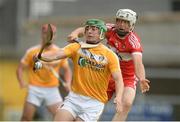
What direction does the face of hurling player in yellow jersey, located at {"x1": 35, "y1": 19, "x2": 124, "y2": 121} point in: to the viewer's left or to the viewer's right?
to the viewer's left

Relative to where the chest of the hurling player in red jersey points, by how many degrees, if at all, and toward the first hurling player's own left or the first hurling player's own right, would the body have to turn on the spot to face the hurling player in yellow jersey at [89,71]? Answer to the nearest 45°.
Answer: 0° — they already face them

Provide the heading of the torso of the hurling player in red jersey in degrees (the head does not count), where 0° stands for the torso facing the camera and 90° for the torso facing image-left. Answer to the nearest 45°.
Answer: approximately 45°

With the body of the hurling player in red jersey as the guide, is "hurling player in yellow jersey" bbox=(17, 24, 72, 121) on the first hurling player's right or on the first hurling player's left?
on the first hurling player's right
